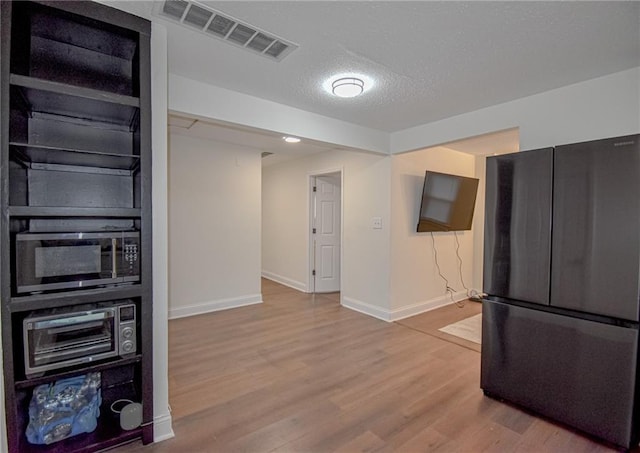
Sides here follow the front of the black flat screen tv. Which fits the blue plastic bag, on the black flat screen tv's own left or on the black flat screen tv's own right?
on the black flat screen tv's own right

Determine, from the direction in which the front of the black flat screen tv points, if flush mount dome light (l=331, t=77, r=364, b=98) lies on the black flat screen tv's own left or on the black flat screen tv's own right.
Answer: on the black flat screen tv's own right

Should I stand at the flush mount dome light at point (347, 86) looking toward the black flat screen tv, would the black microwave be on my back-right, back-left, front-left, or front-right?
back-left

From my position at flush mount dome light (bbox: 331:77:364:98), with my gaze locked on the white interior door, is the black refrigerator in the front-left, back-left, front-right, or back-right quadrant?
back-right

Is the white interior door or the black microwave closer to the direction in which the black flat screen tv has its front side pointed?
the black microwave

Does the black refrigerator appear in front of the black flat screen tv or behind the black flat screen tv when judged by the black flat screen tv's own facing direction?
in front

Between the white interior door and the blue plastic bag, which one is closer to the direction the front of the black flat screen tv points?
the blue plastic bag

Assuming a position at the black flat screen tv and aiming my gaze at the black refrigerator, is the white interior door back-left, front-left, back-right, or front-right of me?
back-right

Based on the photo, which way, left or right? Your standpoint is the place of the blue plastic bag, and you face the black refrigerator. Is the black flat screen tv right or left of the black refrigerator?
left
